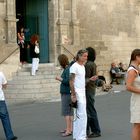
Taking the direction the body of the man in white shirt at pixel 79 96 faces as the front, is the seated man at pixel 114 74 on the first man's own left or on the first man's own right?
on the first man's own left

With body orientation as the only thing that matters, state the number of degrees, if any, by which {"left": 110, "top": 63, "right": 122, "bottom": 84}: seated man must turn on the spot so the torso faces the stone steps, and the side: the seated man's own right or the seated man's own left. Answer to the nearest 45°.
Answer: approximately 90° to the seated man's own right

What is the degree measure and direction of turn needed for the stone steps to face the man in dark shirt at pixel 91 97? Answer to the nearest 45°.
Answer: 0° — it already faces them

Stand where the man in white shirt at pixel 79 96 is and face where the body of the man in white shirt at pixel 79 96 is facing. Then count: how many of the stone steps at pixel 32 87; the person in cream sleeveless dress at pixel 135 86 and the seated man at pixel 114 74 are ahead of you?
1

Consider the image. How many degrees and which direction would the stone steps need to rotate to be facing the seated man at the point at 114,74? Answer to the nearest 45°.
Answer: approximately 135° to its left
